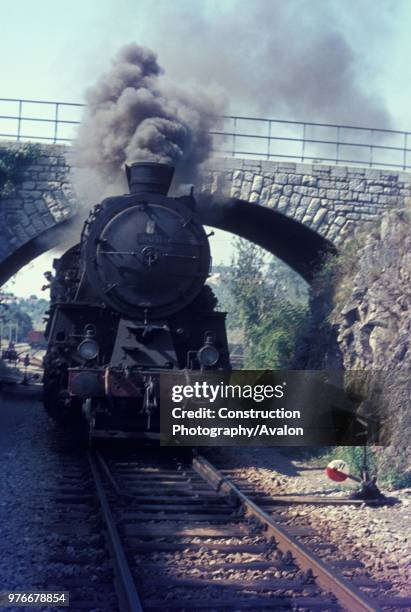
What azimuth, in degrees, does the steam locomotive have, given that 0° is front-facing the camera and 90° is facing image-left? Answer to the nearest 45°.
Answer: approximately 0°

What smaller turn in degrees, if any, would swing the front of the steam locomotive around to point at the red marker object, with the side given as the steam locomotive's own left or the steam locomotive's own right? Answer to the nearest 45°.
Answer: approximately 45° to the steam locomotive's own left

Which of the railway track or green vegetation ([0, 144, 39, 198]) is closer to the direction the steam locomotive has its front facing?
the railway track

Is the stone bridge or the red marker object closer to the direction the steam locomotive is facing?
the red marker object

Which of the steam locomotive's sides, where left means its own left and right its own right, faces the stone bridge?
back

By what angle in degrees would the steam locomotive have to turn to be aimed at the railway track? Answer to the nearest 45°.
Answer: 0° — it already faces it

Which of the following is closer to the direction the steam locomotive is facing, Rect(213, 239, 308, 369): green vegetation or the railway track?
the railway track

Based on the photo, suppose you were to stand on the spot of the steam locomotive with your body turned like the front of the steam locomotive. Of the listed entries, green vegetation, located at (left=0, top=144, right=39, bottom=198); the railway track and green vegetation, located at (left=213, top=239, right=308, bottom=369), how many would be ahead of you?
1

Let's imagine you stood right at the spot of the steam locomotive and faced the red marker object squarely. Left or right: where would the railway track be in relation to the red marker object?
right

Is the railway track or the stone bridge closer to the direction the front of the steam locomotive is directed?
the railway track

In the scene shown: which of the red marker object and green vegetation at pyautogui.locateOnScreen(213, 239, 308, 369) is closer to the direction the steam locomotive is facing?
the red marker object

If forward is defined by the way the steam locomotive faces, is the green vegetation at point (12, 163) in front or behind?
behind

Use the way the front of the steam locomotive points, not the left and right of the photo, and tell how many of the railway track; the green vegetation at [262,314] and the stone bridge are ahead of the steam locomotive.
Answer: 1

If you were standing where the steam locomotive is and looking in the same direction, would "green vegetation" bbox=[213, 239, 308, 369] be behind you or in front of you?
behind

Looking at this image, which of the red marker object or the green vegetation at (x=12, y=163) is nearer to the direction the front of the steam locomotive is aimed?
the red marker object
